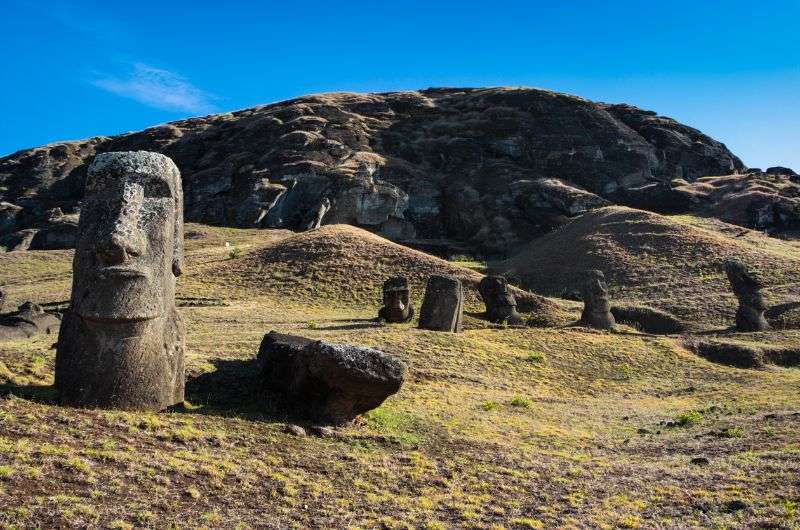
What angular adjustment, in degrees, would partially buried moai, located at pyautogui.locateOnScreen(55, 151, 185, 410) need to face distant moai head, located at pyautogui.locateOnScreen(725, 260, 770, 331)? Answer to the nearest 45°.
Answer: approximately 180°

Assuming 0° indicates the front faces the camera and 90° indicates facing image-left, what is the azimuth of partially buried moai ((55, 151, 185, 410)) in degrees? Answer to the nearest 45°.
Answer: approximately 45°

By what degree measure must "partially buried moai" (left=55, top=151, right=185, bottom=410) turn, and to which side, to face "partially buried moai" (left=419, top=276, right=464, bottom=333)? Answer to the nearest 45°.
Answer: approximately 180°

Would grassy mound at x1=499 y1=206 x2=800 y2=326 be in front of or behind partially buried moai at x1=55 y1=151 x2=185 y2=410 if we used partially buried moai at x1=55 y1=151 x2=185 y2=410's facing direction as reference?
behind

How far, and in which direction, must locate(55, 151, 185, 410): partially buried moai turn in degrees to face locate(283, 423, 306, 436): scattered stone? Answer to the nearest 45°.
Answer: approximately 135° to its left

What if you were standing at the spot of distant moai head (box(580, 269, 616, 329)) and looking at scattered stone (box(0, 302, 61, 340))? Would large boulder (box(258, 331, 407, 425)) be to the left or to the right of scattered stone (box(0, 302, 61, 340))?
left

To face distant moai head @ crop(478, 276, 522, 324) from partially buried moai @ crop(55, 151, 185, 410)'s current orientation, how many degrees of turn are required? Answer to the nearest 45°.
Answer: approximately 180°

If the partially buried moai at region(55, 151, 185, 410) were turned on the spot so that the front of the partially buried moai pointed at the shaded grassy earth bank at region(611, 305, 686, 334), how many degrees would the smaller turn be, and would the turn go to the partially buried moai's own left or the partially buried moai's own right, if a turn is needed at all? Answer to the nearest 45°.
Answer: approximately 180°

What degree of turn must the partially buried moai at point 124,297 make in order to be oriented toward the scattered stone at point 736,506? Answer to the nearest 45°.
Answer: approximately 90° to its left

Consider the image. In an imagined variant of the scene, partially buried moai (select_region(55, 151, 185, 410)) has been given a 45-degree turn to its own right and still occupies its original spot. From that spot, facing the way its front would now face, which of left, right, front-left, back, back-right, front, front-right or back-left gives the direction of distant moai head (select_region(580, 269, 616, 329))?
back-right
